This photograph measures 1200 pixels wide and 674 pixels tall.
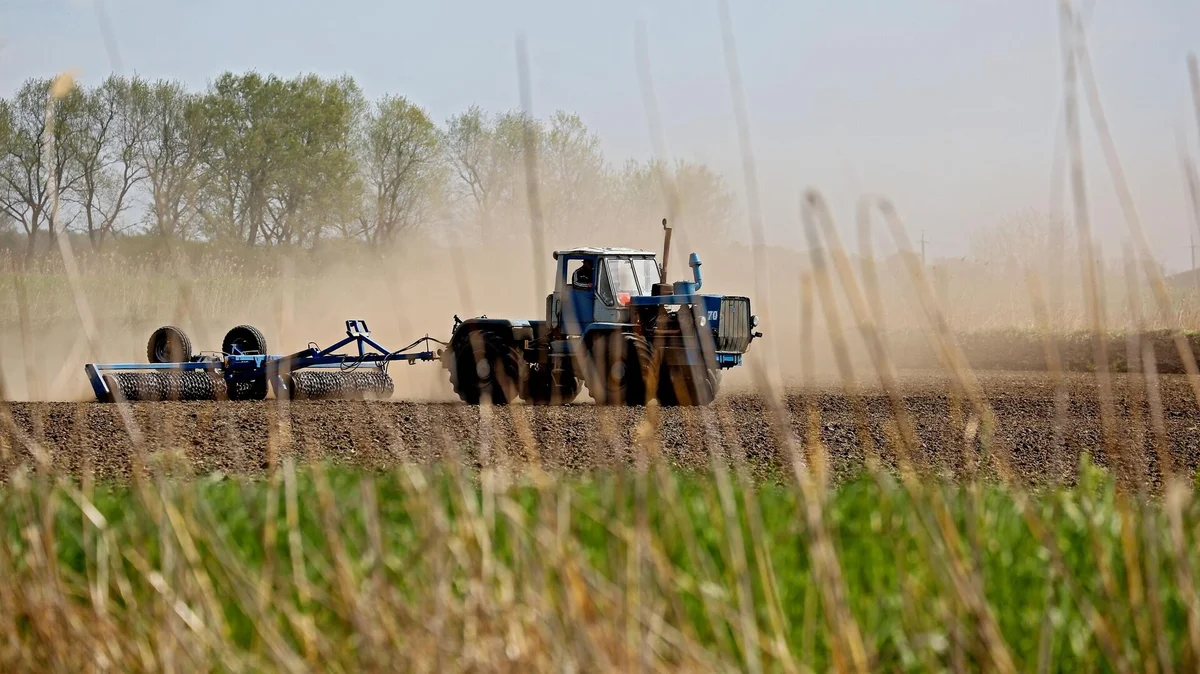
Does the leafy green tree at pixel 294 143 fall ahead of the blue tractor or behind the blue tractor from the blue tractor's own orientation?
behind

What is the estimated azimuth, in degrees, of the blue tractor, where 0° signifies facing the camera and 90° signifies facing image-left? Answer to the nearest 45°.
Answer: approximately 315°
